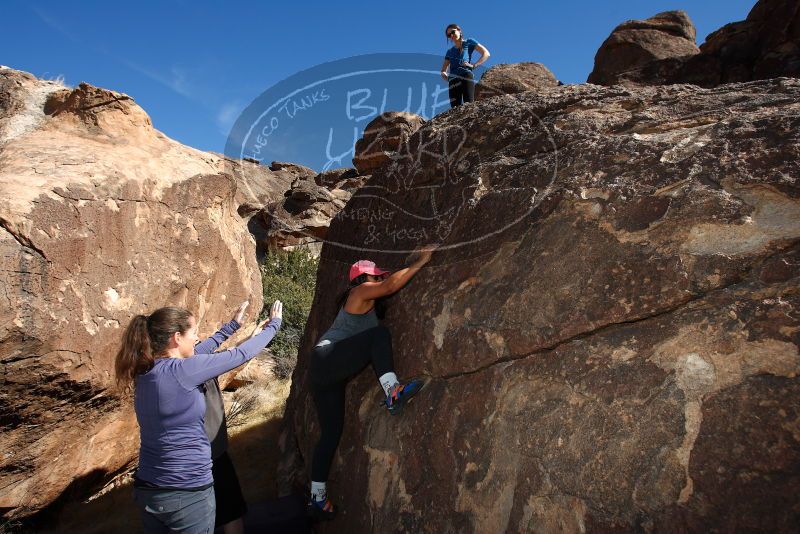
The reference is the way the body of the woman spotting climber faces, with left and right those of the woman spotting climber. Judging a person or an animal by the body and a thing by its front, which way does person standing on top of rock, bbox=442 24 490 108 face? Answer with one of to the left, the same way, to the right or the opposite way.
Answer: the opposite way

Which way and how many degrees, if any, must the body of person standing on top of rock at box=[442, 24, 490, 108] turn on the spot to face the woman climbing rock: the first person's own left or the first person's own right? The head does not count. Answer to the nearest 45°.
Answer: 0° — they already face them

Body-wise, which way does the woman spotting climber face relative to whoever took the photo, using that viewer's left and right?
facing away from the viewer and to the right of the viewer

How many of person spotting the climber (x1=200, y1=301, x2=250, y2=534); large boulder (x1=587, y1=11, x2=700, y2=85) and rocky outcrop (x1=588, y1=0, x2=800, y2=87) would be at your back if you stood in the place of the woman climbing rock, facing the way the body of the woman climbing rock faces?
1

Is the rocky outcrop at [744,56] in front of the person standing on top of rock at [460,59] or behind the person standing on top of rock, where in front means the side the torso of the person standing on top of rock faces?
behind

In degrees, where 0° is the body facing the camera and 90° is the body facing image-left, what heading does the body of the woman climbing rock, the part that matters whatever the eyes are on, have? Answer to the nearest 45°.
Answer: approximately 270°

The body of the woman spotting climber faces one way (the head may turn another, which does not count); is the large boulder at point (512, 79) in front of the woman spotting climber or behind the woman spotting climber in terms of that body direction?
in front

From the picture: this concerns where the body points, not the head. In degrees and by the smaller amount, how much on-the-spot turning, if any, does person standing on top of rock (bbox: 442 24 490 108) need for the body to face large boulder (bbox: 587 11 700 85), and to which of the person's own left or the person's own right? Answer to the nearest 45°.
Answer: approximately 135° to the person's own left

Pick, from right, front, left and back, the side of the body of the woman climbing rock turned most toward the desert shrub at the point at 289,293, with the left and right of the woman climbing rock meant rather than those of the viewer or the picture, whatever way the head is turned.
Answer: left
